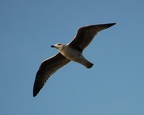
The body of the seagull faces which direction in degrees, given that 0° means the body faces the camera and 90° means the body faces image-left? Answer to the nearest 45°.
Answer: approximately 90°
